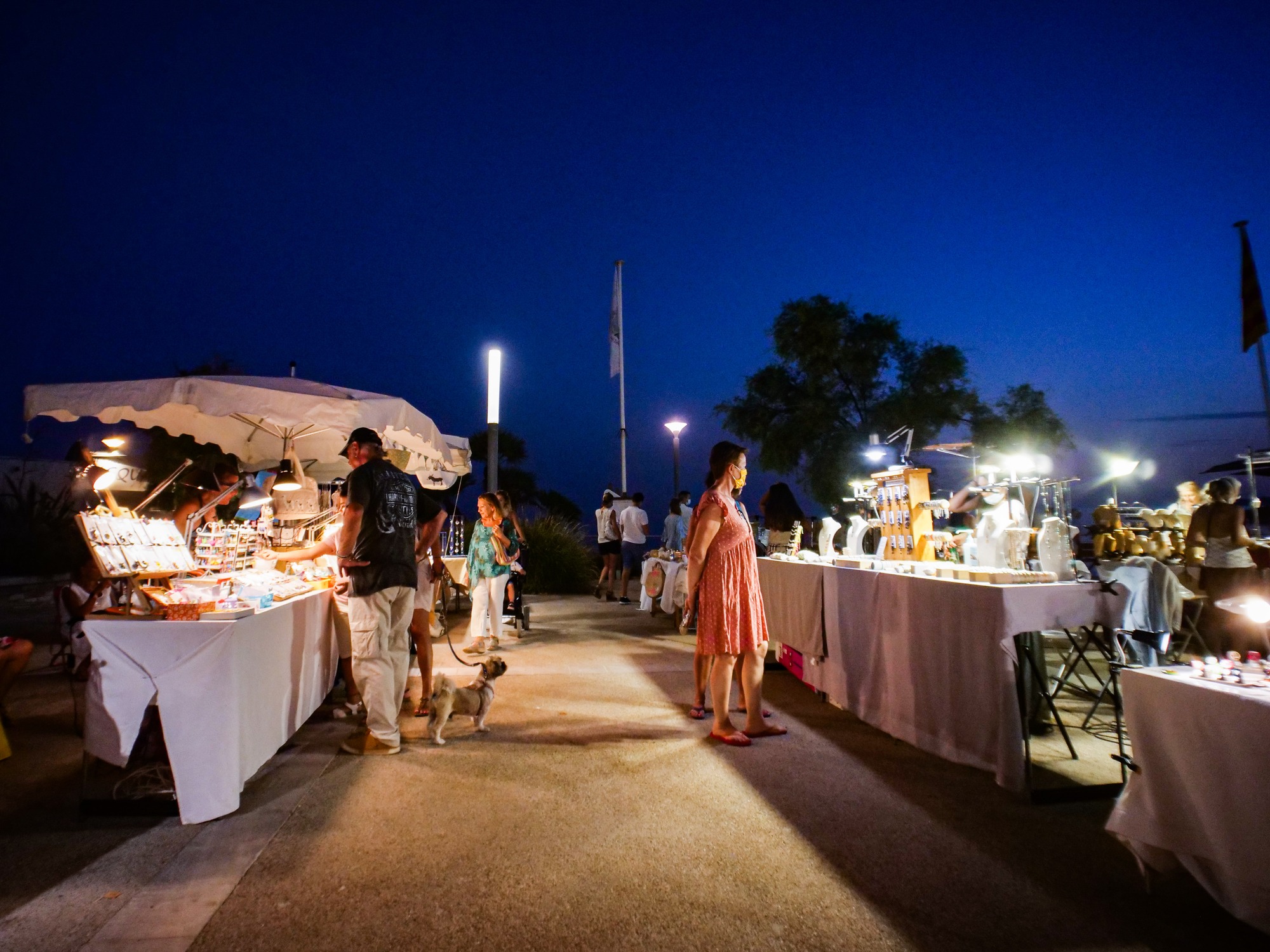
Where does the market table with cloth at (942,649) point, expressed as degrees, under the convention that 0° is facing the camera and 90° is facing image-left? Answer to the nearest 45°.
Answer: approximately 45°

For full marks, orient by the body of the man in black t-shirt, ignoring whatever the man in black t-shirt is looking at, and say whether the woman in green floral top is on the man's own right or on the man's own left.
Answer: on the man's own right

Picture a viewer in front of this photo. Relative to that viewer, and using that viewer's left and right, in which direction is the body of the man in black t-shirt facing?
facing away from the viewer and to the left of the viewer

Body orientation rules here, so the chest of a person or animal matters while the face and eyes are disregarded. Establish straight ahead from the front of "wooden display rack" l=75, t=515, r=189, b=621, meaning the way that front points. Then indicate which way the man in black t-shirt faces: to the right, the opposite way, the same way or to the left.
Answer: the opposite way

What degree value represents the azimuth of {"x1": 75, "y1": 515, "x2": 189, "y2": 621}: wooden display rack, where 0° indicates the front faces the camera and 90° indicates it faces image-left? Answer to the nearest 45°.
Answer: approximately 315°

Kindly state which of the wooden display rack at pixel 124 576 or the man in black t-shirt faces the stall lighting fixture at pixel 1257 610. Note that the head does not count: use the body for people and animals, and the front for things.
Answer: the wooden display rack

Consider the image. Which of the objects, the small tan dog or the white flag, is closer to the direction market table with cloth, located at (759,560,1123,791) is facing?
the small tan dog

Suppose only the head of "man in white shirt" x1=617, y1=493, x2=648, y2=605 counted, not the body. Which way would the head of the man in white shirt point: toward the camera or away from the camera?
away from the camera

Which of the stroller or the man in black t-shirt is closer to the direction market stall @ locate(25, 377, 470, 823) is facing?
the man in black t-shirt

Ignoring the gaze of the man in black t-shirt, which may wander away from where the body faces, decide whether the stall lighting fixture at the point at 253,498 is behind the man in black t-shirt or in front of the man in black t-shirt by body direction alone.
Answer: in front

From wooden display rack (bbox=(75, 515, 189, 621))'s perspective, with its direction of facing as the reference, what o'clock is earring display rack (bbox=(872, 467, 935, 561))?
The earring display rack is roughly at 11 o'clock from the wooden display rack.
